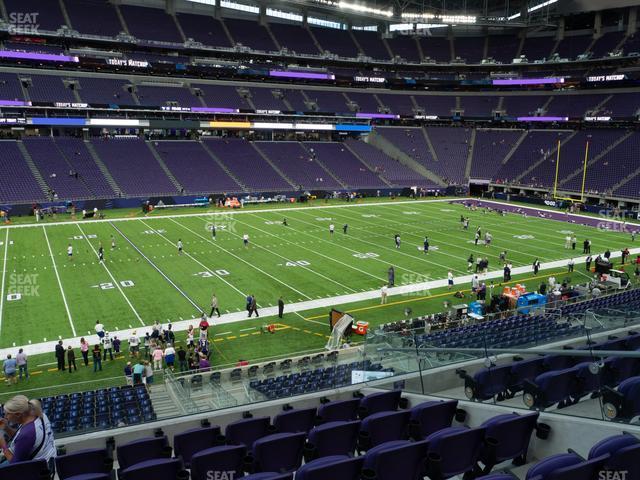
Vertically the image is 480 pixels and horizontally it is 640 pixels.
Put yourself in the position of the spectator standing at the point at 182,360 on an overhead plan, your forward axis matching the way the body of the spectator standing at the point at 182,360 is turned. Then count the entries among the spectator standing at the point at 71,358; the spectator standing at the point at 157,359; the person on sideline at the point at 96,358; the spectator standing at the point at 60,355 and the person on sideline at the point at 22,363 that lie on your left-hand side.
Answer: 5

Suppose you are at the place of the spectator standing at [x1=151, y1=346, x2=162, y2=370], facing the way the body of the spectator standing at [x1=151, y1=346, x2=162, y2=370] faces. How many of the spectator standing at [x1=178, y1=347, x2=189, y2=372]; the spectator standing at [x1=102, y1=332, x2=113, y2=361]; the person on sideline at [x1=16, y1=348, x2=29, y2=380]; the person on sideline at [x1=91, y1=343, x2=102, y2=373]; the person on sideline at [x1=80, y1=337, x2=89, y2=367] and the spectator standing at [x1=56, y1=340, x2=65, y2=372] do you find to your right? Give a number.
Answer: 1

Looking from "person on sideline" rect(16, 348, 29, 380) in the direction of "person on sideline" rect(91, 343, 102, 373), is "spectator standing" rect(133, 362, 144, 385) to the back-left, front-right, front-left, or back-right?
front-right

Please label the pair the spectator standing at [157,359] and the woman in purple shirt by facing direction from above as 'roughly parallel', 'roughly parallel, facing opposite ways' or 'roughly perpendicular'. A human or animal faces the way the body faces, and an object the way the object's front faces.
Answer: roughly perpendicular

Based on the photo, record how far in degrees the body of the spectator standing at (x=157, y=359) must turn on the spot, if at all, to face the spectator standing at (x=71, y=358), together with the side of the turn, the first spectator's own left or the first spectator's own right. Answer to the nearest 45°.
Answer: approximately 90° to the first spectator's own left

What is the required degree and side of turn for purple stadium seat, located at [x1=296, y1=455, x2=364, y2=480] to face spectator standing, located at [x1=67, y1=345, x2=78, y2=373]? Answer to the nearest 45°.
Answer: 0° — it already faces them

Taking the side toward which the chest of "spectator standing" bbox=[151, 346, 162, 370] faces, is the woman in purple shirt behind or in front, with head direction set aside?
behind

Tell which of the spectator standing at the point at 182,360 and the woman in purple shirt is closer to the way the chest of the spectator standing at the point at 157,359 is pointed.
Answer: the spectator standing

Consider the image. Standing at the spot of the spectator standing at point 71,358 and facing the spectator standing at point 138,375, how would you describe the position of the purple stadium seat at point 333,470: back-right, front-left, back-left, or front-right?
front-right

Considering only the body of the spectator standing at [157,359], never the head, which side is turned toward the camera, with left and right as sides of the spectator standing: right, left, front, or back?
back

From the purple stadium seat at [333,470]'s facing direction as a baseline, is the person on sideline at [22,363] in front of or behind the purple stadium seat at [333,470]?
in front

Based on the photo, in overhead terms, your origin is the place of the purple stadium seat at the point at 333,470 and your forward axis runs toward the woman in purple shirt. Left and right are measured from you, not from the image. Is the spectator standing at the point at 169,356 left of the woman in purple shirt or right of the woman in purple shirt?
right
